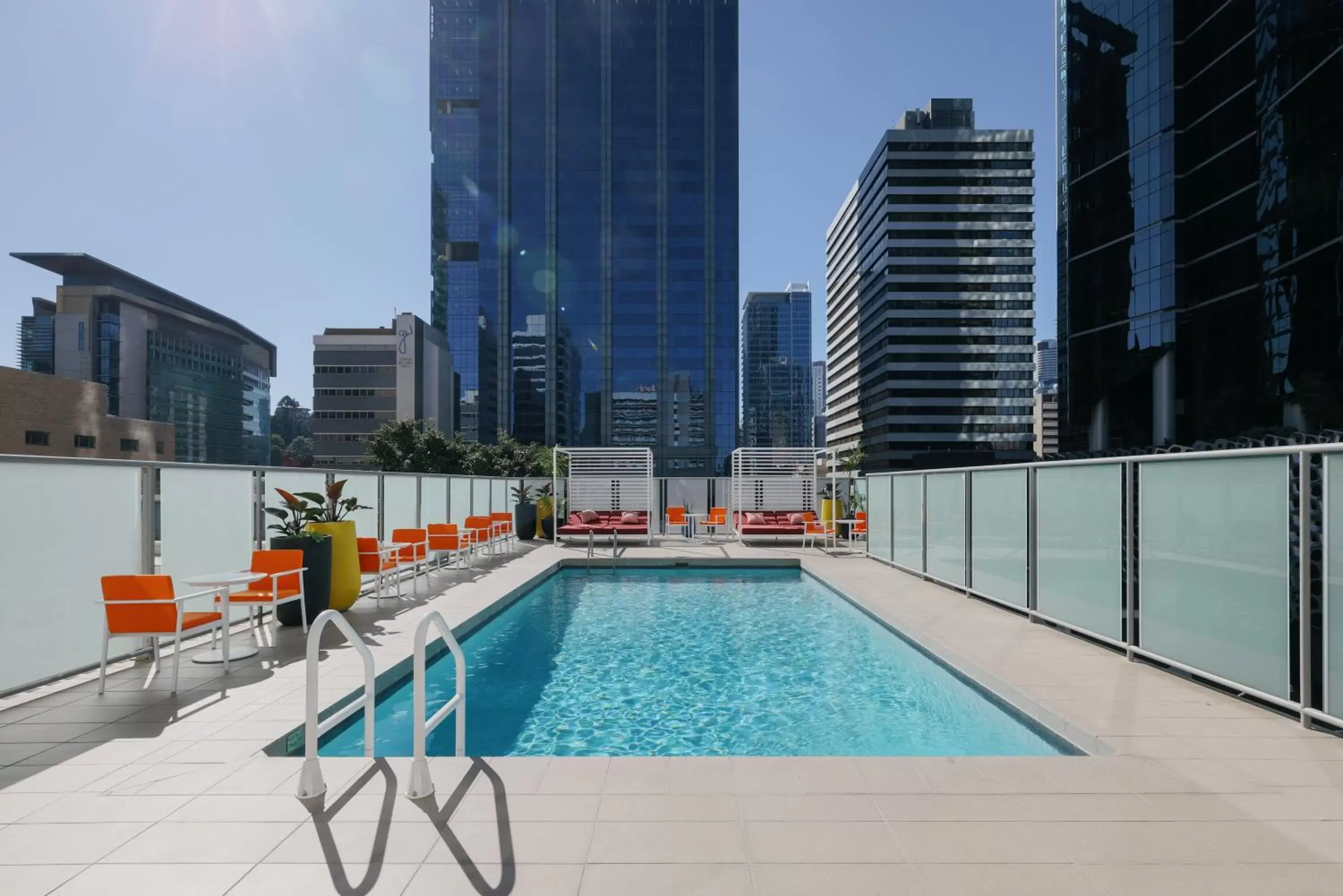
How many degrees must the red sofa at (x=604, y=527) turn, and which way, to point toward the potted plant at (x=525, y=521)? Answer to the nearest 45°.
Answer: approximately 135° to its right

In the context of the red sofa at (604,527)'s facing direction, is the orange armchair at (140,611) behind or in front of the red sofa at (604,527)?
in front

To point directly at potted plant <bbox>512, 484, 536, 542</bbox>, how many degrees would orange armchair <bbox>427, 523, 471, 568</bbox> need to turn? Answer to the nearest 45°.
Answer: approximately 45° to its left

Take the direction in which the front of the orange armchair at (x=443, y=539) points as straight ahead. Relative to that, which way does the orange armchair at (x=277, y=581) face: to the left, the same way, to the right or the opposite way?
the opposite way

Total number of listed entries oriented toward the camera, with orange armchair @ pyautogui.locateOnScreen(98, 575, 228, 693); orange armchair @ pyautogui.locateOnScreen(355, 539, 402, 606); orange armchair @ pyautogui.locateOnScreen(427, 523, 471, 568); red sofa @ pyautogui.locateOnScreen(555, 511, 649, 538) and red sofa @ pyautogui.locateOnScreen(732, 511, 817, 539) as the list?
2

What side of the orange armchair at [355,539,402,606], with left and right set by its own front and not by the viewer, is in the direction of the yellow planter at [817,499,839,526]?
front

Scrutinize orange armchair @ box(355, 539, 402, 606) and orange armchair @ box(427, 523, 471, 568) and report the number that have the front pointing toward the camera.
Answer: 0

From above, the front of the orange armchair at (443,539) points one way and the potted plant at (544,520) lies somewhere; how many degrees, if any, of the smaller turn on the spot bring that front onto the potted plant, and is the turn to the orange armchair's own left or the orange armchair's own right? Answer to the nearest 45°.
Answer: approximately 45° to the orange armchair's own left

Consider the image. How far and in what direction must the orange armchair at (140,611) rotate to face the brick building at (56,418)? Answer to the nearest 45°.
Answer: approximately 45° to its left

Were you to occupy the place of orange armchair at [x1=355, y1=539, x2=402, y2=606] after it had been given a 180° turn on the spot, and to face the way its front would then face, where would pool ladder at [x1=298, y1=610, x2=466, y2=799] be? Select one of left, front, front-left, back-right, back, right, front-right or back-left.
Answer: front-left

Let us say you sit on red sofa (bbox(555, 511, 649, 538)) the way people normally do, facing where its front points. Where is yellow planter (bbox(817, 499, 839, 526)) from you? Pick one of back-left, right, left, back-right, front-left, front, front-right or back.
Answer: left

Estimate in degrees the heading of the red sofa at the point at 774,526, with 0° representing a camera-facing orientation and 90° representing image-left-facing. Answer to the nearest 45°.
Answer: approximately 0°
